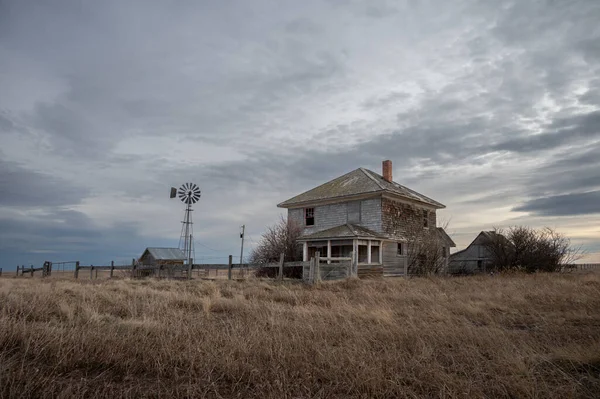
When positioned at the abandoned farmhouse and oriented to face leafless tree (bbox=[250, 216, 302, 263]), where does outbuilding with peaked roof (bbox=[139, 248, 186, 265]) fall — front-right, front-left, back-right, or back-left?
front-right

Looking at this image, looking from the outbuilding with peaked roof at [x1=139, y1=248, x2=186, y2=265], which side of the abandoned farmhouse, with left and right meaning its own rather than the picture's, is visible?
right

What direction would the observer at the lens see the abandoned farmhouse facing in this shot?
facing the viewer and to the left of the viewer

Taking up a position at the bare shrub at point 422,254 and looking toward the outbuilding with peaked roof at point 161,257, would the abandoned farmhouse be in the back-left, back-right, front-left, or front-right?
front-left

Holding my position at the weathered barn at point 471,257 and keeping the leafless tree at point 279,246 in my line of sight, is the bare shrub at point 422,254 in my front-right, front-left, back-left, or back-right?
front-left

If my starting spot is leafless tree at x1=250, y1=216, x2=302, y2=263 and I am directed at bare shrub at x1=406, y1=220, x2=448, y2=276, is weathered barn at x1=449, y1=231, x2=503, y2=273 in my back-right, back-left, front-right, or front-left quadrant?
front-left

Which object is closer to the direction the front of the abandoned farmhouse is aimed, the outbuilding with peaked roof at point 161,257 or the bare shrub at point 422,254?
the outbuilding with peaked roof

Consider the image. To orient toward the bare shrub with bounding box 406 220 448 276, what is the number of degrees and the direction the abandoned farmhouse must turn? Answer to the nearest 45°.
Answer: approximately 135° to its left

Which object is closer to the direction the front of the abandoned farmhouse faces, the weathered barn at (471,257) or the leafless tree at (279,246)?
the leafless tree

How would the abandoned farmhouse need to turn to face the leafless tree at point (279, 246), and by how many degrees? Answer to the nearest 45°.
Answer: approximately 45° to its right

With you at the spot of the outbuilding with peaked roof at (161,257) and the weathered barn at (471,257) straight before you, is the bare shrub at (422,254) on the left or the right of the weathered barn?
right

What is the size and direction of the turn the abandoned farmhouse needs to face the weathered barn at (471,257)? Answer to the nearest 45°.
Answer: approximately 180°

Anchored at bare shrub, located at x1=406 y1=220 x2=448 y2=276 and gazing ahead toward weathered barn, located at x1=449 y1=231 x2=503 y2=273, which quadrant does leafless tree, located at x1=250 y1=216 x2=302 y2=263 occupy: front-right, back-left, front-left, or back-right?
back-left
